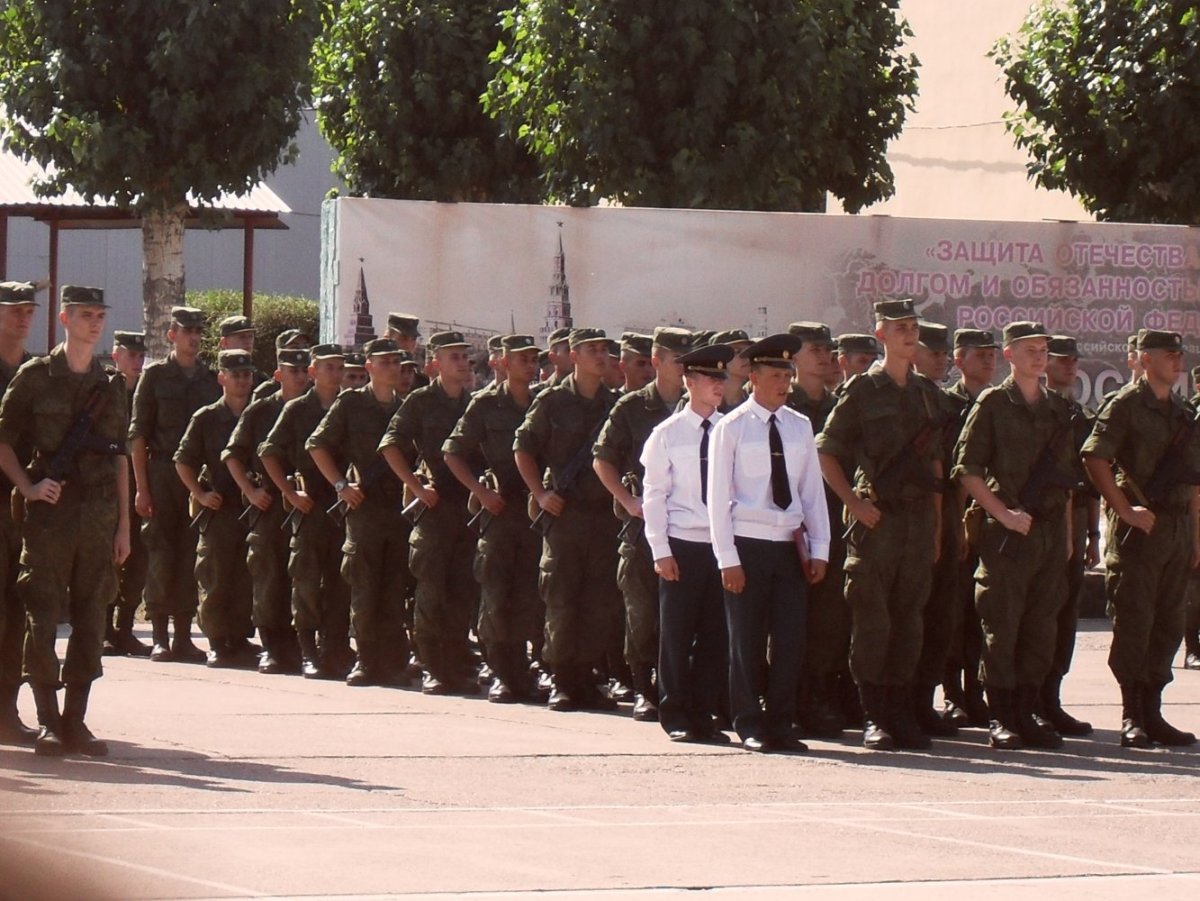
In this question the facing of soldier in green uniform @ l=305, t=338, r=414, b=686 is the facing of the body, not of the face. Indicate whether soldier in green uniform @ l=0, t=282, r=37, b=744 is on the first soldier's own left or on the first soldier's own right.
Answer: on the first soldier's own right

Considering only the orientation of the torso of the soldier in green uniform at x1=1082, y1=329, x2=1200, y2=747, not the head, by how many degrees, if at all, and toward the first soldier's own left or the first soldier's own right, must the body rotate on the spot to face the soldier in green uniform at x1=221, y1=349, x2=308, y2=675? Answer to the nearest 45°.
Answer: approximately 135° to the first soldier's own right

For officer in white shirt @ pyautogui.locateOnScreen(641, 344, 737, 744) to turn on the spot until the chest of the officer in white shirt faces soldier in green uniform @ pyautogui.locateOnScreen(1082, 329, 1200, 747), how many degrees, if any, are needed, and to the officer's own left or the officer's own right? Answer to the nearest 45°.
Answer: approximately 45° to the officer's own left
